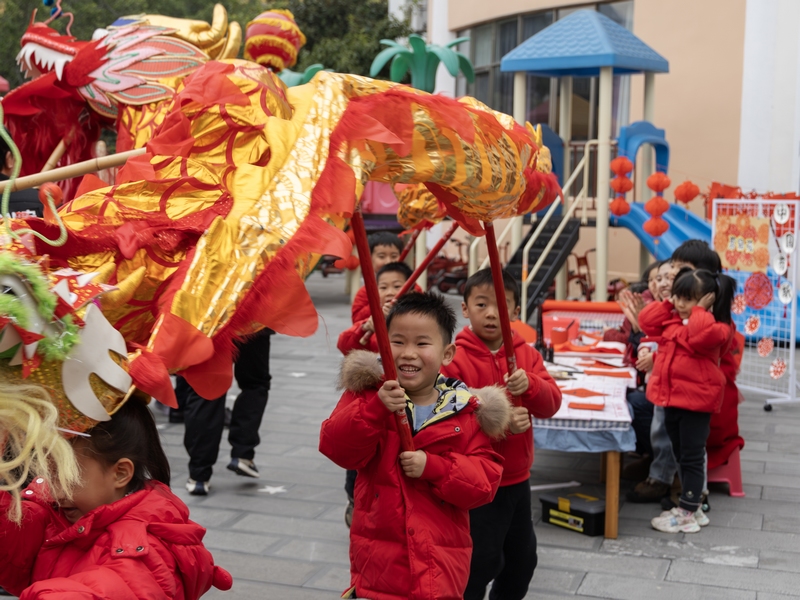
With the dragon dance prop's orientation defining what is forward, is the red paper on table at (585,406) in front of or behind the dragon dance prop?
behind

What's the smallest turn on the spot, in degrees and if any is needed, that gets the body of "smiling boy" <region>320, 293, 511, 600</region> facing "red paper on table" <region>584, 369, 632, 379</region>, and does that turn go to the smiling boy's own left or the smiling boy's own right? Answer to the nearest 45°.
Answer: approximately 180°

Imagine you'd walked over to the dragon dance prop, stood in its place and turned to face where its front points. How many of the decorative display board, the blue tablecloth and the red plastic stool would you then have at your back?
3

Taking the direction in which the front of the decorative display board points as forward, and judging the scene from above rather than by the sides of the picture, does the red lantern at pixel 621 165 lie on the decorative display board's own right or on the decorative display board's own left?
on the decorative display board's own right

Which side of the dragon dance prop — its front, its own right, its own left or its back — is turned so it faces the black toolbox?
back

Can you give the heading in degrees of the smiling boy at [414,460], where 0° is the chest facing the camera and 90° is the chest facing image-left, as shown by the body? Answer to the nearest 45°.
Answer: approximately 0°

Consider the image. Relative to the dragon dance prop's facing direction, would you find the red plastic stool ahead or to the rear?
to the rear

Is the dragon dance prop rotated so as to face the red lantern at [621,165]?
no

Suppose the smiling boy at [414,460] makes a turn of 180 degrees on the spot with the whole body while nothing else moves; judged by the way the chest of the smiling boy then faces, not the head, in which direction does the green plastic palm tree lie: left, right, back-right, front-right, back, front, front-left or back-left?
front

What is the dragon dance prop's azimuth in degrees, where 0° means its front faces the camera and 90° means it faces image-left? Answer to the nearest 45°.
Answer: approximately 45°

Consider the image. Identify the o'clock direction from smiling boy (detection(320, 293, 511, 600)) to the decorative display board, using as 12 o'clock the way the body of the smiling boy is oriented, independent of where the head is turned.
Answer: The decorative display board is roughly at 7 o'clock from the smiling boy.

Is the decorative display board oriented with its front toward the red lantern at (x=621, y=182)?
no

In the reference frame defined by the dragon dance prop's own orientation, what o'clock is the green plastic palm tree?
The green plastic palm tree is roughly at 5 o'clock from the dragon dance prop.

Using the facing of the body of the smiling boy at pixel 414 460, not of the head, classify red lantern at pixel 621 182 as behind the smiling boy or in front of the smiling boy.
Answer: behind

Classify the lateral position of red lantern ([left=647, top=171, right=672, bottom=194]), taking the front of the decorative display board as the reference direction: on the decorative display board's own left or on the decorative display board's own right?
on the decorative display board's own right

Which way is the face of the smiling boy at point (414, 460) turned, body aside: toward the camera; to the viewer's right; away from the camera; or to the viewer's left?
toward the camera

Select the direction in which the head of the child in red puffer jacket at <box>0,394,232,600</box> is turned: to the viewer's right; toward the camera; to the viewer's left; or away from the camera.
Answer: to the viewer's left

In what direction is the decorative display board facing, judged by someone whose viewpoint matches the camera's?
facing the viewer and to the left of the viewer
